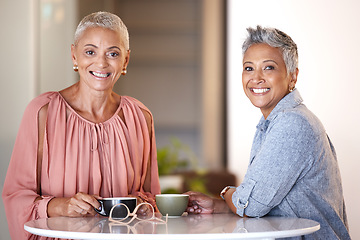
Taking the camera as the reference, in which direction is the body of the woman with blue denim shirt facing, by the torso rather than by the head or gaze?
to the viewer's left

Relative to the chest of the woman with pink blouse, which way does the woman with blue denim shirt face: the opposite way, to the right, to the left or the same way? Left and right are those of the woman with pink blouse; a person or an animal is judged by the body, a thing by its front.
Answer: to the right

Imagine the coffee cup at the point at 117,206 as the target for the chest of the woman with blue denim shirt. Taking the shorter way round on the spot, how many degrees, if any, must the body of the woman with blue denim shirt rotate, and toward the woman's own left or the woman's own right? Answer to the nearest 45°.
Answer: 0° — they already face it

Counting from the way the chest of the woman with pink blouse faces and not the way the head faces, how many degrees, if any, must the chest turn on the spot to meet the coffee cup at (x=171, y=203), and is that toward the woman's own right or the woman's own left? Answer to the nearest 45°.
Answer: approximately 45° to the woman's own left

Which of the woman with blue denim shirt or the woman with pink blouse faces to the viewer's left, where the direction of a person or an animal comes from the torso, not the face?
the woman with blue denim shirt

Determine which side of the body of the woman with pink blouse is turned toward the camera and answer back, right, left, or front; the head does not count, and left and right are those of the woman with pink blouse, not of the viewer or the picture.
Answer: front

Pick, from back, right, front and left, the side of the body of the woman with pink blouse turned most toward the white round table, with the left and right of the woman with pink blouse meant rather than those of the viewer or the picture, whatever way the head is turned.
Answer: front

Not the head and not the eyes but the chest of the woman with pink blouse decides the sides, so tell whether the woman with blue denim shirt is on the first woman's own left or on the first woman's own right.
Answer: on the first woman's own left

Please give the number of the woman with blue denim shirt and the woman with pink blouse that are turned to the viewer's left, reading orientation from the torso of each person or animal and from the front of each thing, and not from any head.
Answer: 1
